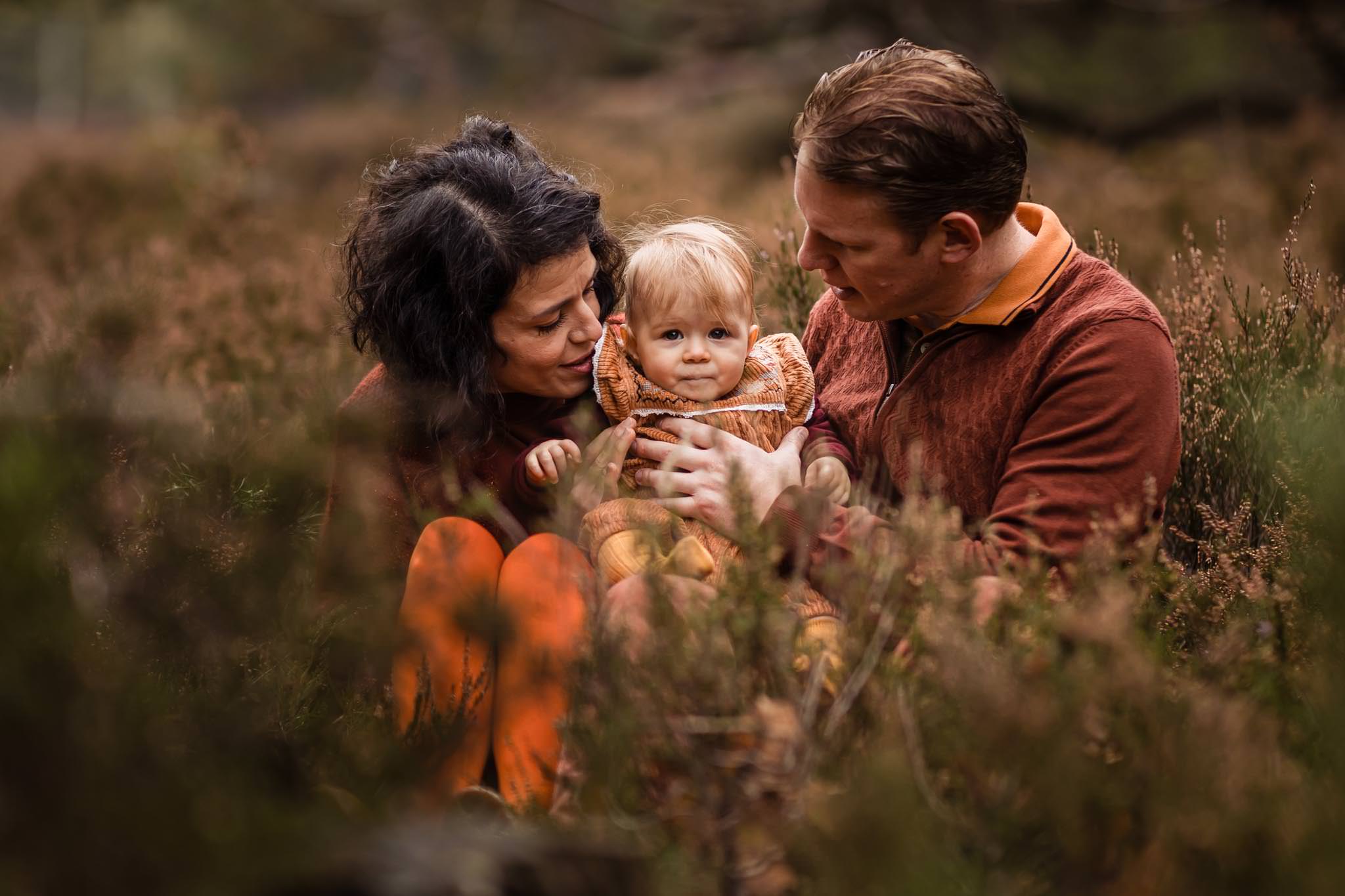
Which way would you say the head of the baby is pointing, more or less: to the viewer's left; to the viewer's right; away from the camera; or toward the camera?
toward the camera

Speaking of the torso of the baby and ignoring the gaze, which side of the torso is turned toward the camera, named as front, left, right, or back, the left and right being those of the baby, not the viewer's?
front

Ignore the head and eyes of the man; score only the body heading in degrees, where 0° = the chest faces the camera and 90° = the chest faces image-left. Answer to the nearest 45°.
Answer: approximately 45°

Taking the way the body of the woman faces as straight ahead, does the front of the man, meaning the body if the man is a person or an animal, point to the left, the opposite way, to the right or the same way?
to the right

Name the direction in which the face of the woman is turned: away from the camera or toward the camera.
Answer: toward the camera

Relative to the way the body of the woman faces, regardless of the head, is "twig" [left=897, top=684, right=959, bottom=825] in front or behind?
in front

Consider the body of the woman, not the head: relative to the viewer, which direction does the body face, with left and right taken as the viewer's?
facing the viewer and to the right of the viewer

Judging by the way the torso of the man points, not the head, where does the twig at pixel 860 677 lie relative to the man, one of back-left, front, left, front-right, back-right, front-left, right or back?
front-left

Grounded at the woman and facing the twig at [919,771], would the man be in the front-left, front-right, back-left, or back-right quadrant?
front-left

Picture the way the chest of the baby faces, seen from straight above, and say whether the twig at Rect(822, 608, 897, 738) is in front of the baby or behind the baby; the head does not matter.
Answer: in front

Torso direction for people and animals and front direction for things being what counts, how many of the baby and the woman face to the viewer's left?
0
